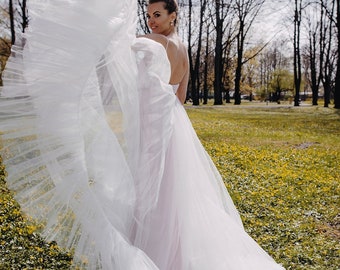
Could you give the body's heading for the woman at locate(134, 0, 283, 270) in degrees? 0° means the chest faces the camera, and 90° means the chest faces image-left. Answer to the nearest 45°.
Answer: approximately 135°

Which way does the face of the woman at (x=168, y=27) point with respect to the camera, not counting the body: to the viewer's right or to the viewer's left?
to the viewer's left

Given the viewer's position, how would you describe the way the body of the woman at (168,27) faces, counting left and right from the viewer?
facing away from the viewer and to the left of the viewer

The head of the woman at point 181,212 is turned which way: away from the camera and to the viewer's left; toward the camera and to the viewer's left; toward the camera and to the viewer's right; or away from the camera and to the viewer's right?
toward the camera and to the viewer's left
